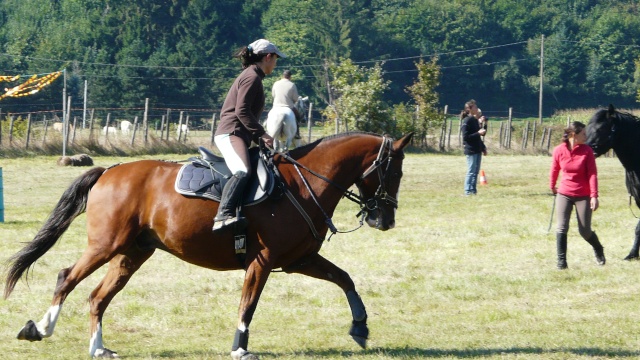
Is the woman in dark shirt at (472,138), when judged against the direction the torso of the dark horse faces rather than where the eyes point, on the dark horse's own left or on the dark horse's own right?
on the dark horse's own right

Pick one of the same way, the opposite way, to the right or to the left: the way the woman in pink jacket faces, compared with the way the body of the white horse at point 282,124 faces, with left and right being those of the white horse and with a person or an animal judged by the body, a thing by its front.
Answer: the opposite way

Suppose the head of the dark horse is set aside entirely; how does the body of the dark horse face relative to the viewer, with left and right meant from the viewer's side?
facing to the left of the viewer

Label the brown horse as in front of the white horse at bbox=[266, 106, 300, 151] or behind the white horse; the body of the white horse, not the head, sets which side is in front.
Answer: behind

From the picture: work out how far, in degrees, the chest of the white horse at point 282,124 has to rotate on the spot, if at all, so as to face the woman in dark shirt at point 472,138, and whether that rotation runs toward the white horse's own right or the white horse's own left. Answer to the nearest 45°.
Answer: approximately 135° to the white horse's own right

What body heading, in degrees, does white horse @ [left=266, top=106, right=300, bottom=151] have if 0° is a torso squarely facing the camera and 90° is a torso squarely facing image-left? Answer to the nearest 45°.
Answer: approximately 180°

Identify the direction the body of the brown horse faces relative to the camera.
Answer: to the viewer's right

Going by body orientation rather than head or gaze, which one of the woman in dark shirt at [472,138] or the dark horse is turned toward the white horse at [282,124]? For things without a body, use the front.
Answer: the dark horse
